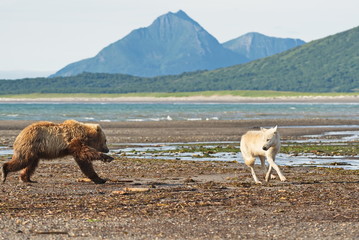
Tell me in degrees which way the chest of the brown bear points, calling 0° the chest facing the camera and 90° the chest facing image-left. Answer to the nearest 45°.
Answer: approximately 270°

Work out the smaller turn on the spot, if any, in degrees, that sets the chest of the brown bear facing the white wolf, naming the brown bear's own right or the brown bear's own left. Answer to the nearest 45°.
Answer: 0° — it already faces it

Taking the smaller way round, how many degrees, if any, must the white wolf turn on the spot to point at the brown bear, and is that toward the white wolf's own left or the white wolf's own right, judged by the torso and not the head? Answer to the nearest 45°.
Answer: approximately 135° to the white wolf's own right

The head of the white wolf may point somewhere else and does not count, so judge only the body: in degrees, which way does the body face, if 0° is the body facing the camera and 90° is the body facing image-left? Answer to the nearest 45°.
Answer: approximately 315°
